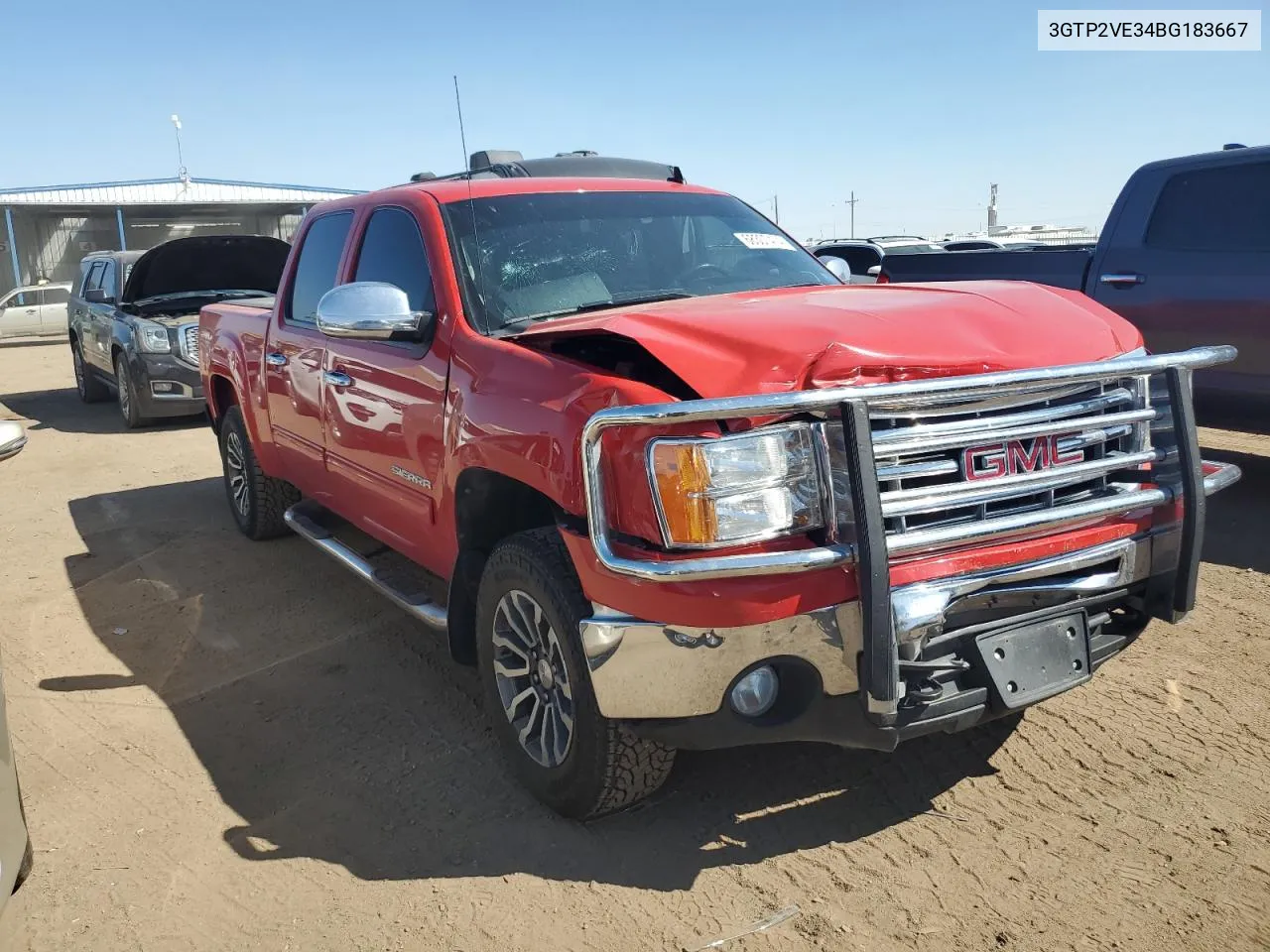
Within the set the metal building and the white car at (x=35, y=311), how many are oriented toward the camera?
1

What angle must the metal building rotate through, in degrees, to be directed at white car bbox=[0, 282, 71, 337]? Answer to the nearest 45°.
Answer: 0° — it already faces it

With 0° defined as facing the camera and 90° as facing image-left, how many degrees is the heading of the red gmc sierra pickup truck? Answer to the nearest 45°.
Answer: approximately 315°

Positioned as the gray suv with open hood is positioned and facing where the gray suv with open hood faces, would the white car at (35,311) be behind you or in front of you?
behind

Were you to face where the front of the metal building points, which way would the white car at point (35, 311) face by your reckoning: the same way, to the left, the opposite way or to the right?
to the right

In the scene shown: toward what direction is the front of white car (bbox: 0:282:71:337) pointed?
to the viewer's left

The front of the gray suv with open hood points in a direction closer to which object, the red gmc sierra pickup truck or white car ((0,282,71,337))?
the red gmc sierra pickup truck

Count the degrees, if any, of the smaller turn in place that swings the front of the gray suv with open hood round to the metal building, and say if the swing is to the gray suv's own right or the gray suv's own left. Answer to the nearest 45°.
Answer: approximately 135° to the gray suv's own left

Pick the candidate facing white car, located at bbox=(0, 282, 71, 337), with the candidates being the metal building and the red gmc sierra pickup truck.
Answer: the metal building
